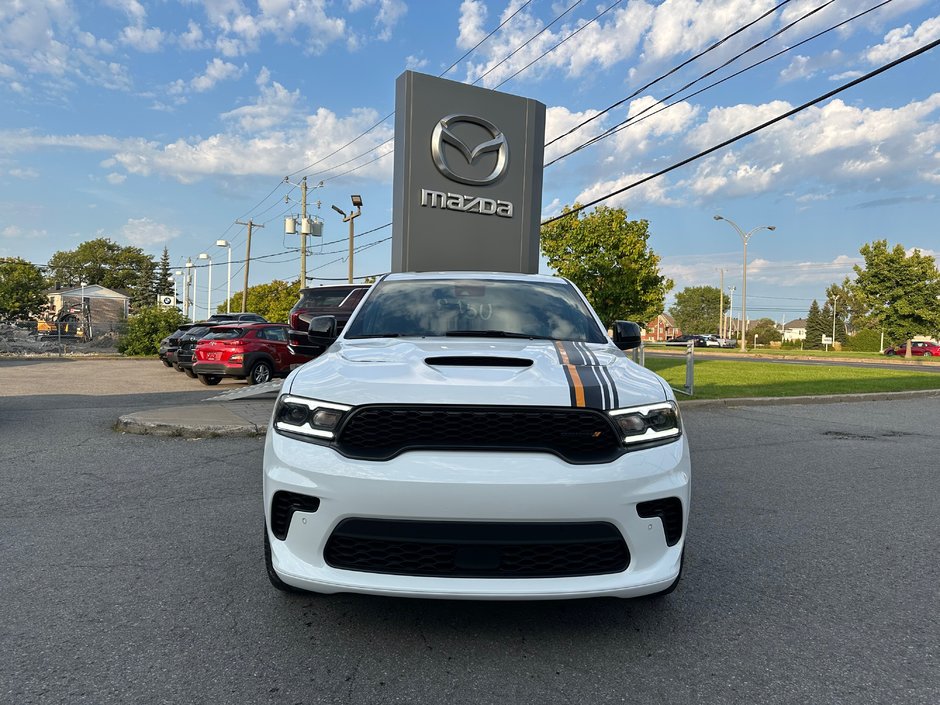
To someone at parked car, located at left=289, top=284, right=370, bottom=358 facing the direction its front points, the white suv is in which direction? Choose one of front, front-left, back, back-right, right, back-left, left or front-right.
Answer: back-right

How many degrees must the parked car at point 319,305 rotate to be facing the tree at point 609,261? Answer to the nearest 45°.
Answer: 0° — it already faces it

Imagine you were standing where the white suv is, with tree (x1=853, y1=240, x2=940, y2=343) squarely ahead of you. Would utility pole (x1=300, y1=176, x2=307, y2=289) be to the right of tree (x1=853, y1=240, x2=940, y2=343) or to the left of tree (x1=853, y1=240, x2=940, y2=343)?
left

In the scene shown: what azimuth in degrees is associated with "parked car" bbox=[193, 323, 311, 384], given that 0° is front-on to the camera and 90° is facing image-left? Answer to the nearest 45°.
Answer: approximately 225°

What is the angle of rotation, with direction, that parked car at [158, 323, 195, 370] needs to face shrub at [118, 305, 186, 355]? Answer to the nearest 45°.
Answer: approximately 45° to its left

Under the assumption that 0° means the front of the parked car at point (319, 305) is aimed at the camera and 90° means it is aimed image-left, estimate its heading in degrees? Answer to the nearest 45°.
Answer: approximately 225°

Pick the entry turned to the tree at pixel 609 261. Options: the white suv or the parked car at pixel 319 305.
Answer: the parked car

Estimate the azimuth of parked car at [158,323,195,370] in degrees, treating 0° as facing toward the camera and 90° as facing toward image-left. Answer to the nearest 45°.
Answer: approximately 225°

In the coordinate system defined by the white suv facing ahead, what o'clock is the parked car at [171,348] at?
The parked car is roughly at 5 o'clock from the white suv.

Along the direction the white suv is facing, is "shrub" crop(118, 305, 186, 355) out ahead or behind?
behind
